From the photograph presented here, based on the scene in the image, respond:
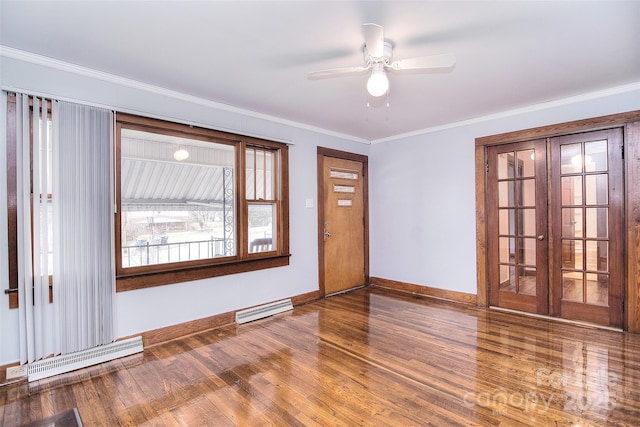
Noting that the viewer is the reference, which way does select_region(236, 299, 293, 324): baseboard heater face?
facing the viewer and to the right of the viewer

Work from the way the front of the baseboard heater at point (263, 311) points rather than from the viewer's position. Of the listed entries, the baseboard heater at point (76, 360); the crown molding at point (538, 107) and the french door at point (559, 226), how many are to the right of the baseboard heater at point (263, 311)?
1

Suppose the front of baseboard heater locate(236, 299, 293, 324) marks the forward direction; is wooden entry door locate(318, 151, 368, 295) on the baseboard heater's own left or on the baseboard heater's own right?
on the baseboard heater's own left

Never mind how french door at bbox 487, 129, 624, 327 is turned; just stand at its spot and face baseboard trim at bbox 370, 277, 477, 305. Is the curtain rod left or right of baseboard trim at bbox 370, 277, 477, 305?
left

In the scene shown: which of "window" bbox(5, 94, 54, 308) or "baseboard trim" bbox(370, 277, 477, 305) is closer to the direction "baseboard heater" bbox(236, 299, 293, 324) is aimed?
the baseboard trim

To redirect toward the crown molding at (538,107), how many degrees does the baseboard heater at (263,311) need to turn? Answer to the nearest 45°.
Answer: approximately 45° to its left

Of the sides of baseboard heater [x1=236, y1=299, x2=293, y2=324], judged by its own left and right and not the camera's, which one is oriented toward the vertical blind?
right

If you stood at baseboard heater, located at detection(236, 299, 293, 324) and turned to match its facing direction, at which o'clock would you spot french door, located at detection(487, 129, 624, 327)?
The french door is roughly at 11 o'clock from the baseboard heater.

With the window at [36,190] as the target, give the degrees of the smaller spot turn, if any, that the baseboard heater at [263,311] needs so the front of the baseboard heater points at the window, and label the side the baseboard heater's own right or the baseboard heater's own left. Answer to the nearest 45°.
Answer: approximately 90° to the baseboard heater's own right

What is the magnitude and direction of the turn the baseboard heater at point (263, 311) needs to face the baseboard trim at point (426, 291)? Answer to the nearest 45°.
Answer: approximately 45° to its left
